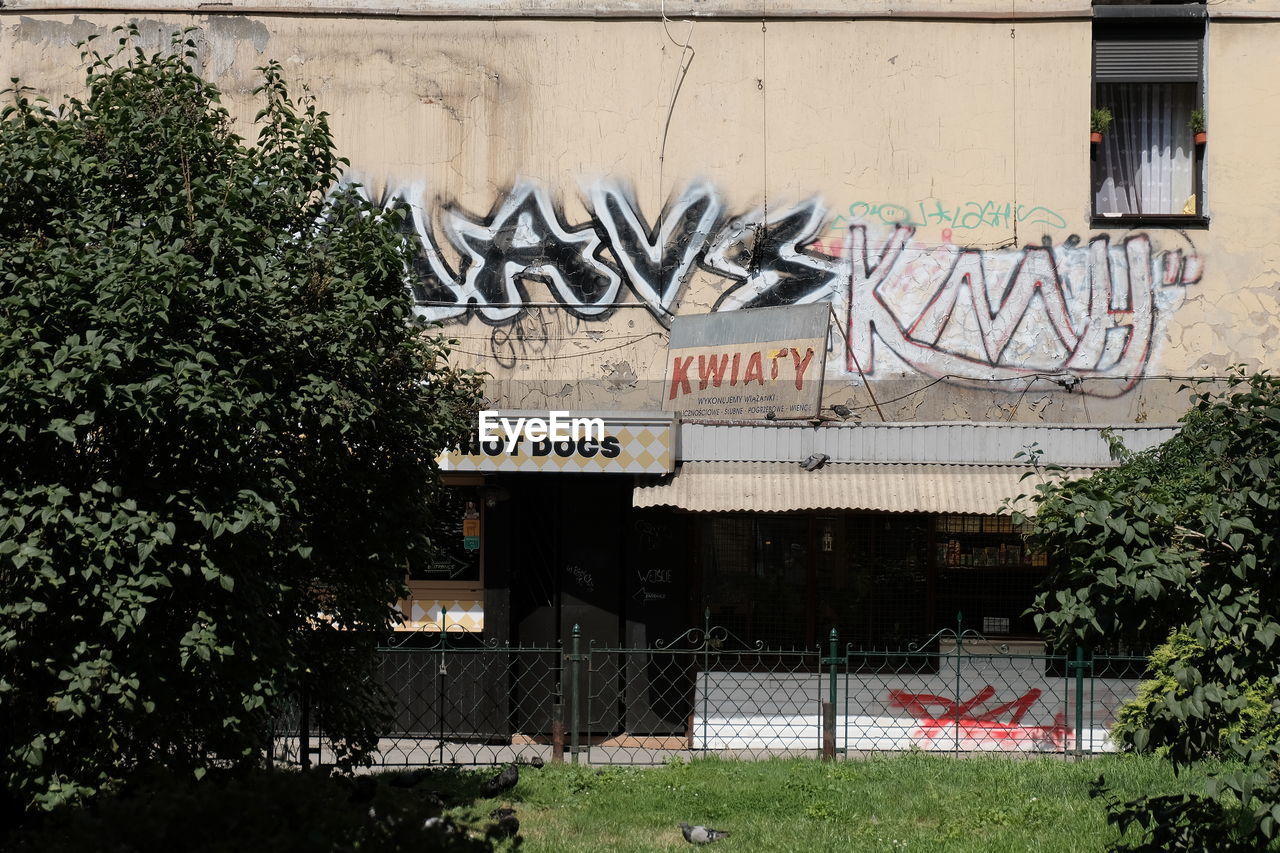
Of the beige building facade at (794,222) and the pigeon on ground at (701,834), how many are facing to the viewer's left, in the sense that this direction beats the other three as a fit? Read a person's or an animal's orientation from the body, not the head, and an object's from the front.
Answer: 1

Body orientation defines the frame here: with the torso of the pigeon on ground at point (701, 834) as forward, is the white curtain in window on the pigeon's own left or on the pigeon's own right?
on the pigeon's own right

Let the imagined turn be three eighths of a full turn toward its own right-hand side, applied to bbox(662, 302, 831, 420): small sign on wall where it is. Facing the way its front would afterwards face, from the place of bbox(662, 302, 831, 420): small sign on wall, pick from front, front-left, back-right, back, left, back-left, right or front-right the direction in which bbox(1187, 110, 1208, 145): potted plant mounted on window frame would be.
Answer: back-right

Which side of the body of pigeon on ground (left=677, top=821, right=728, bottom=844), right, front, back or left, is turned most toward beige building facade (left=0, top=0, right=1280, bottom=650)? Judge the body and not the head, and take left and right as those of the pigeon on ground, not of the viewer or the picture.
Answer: right

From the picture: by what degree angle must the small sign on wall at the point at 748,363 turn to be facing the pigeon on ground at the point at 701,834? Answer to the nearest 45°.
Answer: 0° — it already faces it

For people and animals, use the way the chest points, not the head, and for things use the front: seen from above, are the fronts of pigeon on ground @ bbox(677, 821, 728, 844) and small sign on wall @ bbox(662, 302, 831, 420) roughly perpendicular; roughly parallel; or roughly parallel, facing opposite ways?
roughly perpendicular

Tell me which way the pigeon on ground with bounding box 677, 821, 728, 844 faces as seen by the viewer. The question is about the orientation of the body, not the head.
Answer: to the viewer's left

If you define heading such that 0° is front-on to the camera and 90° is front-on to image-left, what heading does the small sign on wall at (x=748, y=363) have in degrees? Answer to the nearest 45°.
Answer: approximately 0°
